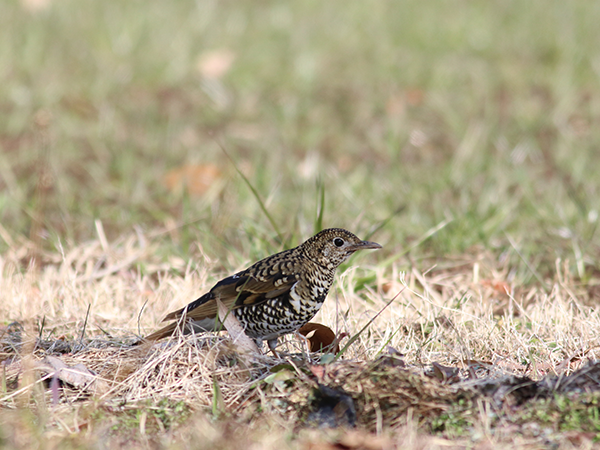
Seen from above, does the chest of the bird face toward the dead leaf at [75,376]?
no

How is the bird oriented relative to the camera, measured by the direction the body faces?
to the viewer's right

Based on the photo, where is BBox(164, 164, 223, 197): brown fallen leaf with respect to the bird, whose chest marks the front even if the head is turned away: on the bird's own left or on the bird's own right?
on the bird's own left

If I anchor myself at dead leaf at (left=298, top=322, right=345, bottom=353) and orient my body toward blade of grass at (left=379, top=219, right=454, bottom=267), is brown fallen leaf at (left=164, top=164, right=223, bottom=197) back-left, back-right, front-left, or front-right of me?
front-left

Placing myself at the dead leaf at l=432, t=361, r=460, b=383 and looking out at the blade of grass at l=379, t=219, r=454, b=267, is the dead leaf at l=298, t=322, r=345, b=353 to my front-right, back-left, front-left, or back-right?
front-left

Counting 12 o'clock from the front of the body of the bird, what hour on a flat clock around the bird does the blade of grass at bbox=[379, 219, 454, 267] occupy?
The blade of grass is roughly at 10 o'clock from the bird.

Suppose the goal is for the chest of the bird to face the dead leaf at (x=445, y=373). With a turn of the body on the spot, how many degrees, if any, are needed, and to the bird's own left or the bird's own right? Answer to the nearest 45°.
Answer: approximately 45° to the bird's own right

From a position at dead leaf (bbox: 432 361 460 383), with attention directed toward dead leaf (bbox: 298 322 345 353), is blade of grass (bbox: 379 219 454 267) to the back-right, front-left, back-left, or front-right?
front-right

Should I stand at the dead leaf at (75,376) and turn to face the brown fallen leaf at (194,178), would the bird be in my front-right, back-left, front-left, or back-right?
front-right

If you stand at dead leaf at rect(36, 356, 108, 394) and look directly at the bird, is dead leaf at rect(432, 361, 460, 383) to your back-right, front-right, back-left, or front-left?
front-right
